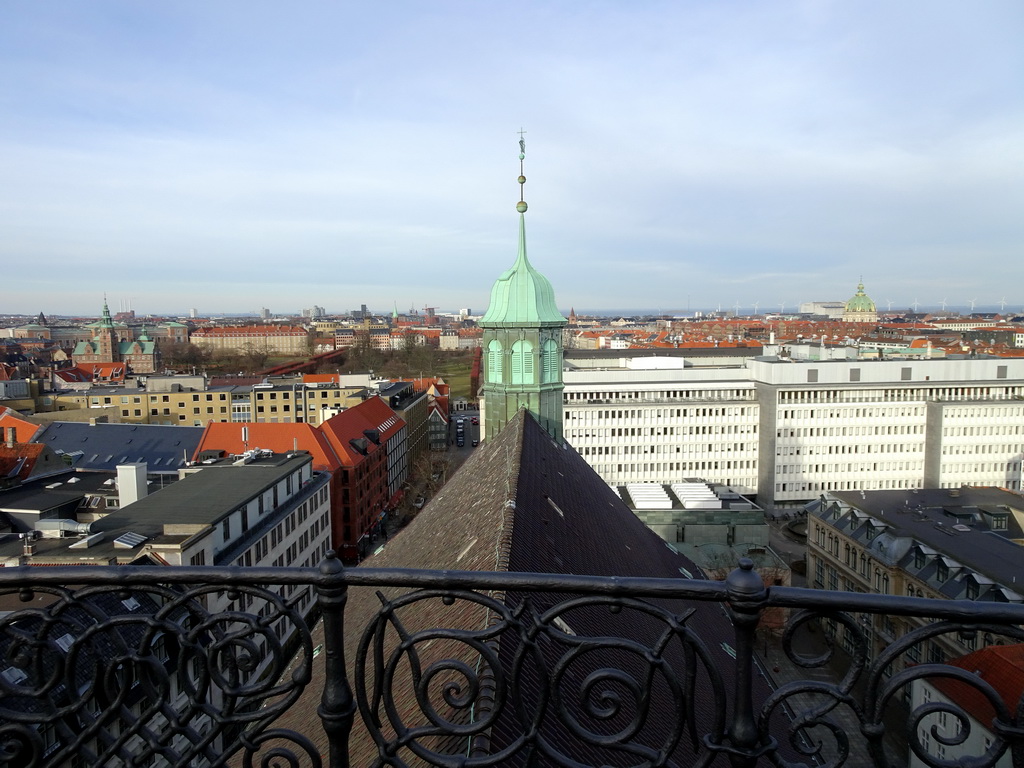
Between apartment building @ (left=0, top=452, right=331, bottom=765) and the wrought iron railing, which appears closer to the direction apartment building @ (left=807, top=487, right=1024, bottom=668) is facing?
the apartment building

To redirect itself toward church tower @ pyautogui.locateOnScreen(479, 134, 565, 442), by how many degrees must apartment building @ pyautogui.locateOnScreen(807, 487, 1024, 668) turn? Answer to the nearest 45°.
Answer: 0° — it already faces it

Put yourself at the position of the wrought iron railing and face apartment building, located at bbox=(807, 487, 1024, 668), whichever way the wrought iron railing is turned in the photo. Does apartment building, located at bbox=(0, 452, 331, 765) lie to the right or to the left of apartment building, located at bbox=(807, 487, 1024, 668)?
left

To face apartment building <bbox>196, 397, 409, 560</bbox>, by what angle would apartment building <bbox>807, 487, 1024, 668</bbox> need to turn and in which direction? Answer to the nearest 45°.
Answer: approximately 45° to its right

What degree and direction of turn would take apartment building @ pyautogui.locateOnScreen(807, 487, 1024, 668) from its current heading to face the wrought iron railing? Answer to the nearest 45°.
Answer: approximately 45° to its left

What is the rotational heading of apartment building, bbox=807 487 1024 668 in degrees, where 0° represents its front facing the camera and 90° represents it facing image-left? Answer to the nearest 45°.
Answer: approximately 45°

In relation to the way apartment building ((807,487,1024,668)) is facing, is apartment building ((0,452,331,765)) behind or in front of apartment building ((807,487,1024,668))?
in front
